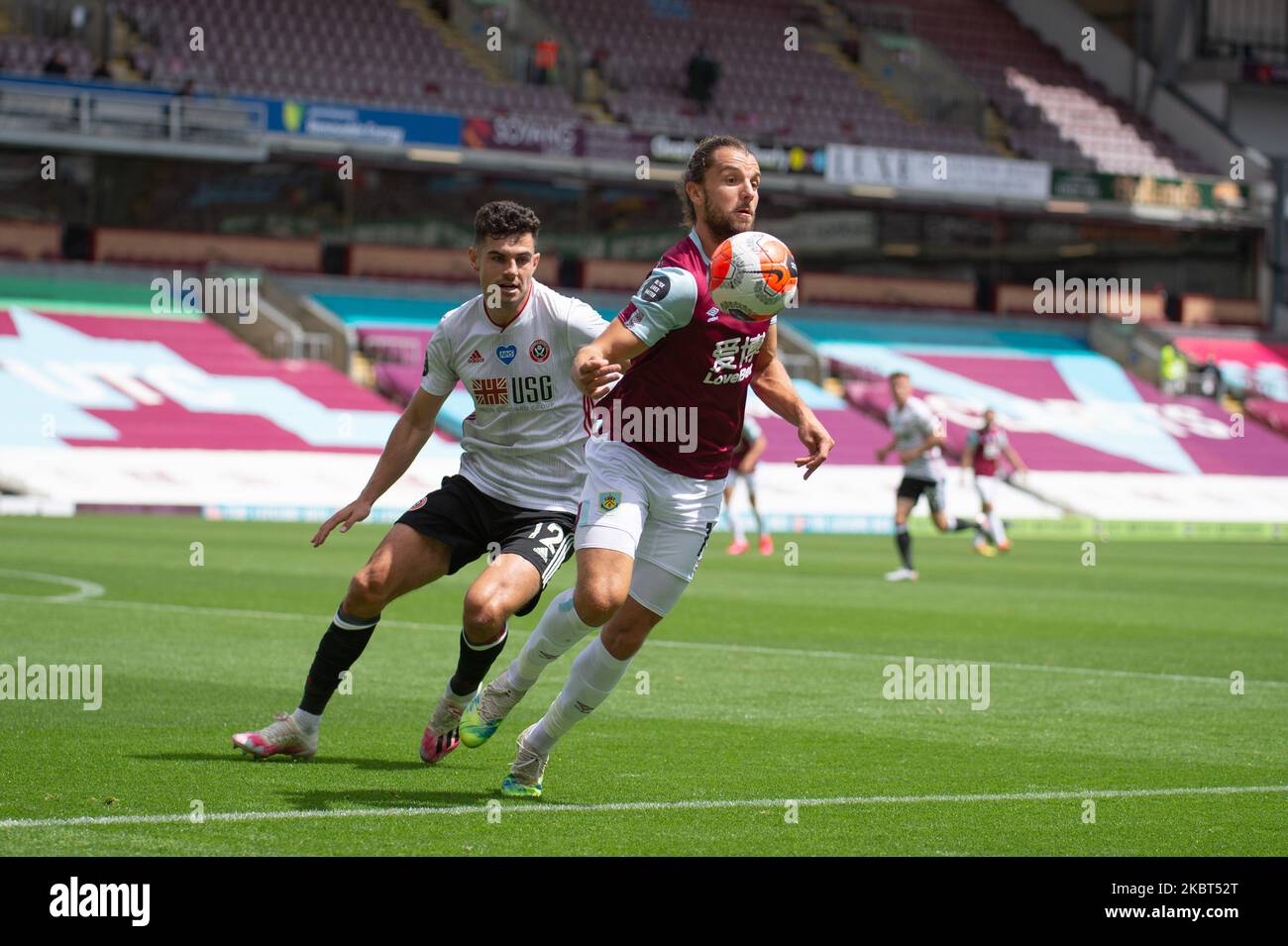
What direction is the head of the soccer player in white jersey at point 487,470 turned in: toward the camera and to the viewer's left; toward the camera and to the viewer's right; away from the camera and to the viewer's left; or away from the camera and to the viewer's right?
toward the camera and to the viewer's right

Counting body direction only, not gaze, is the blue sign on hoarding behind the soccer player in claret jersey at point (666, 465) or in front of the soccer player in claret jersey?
behind

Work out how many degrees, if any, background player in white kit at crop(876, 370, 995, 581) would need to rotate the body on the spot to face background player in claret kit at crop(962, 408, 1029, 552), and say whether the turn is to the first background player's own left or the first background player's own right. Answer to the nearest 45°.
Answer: approximately 135° to the first background player's own right

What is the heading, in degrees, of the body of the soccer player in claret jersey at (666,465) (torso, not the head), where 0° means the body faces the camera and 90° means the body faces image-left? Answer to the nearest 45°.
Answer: approximately 315°

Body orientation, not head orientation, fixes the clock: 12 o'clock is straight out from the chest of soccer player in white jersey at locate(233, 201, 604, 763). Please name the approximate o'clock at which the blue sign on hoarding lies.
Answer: The blue sign on hoarding is roughly at 6 o'clock from the soccer player in white jersey.

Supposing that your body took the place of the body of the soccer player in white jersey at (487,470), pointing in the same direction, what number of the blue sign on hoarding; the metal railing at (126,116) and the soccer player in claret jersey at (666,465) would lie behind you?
2

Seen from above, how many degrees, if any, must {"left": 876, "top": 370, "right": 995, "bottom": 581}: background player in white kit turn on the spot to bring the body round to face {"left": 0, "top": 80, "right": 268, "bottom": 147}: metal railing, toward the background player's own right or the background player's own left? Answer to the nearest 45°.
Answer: approximately 90° to the background player's own right

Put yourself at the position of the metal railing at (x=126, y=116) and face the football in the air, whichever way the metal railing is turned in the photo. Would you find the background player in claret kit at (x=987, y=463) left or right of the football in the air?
left

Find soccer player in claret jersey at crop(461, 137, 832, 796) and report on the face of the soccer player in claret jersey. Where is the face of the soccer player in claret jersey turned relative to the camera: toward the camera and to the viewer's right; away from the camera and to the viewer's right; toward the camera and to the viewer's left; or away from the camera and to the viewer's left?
toward the camera and to the viewer's right

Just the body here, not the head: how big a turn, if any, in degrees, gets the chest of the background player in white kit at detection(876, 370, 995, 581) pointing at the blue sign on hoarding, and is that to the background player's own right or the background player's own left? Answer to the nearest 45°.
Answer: approximately 90° to the background player's own right
